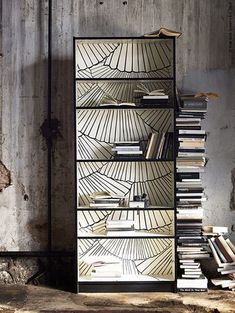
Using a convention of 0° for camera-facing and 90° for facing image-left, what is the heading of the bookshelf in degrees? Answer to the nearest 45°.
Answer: approximately 0°

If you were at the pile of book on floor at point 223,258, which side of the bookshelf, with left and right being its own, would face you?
left

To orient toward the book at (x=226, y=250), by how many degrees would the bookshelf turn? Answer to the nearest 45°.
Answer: approximately 90° to its left

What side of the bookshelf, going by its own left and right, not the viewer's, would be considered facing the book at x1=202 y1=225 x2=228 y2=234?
left
